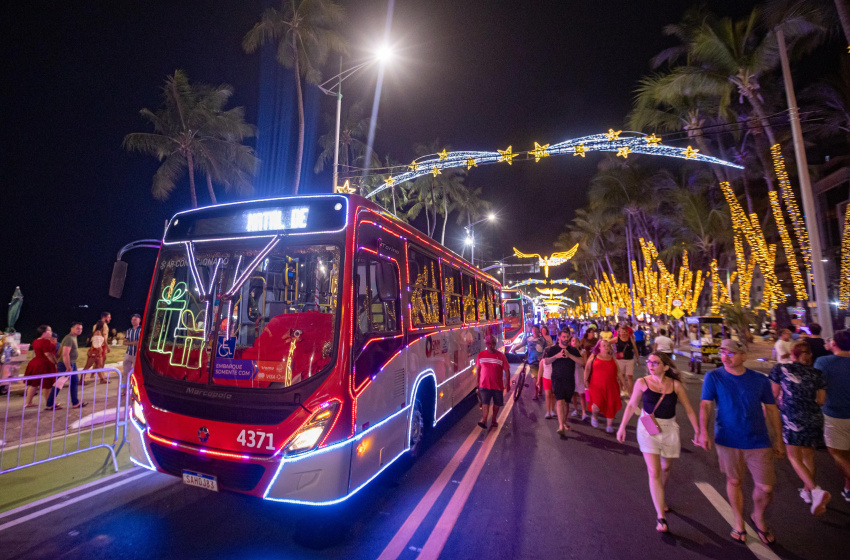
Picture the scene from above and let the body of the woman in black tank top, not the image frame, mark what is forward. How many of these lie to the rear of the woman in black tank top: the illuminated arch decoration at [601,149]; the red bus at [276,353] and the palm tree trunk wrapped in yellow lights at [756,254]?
2

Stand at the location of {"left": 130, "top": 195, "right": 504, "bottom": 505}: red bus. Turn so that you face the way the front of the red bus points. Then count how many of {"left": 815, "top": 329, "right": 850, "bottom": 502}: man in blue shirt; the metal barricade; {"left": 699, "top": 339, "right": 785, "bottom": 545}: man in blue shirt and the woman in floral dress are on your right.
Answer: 1

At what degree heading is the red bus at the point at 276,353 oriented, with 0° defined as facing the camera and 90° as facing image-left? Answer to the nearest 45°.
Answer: approximately 45°

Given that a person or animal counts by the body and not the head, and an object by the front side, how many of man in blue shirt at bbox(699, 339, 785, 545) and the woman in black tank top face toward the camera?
2

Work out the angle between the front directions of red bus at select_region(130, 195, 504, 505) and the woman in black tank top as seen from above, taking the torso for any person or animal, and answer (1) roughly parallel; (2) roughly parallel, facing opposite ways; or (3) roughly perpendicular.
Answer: roughly parallel

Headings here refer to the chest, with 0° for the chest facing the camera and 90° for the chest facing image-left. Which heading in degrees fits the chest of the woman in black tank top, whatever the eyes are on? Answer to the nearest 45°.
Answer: approximately 0°

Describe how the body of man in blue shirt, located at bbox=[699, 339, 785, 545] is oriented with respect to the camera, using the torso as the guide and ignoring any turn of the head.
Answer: toward the camera

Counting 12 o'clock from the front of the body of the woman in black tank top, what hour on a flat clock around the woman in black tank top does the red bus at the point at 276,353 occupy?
The red bus is roughly at 4 o'clock from the woman in black tank top.

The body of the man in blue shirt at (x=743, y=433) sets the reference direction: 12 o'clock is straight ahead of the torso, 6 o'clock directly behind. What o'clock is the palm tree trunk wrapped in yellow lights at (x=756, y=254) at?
The palm tree trunk wrapped in yellow lights is roughly at 6 o'clock from the man in blue shirt.

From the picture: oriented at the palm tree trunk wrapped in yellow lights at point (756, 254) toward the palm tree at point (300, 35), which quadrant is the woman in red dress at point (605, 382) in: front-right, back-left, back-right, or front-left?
front-left

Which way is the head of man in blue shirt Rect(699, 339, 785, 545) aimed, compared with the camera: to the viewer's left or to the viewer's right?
to the viewer's left
